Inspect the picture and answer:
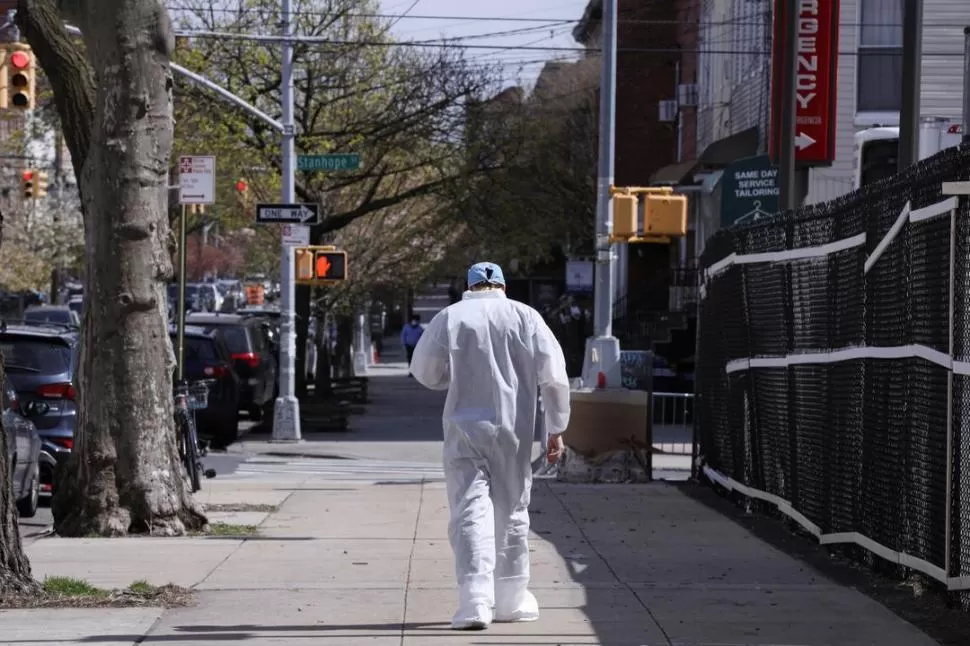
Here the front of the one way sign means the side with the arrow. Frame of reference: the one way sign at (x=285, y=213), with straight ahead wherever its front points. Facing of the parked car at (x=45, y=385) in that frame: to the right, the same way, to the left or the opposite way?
the opposite way

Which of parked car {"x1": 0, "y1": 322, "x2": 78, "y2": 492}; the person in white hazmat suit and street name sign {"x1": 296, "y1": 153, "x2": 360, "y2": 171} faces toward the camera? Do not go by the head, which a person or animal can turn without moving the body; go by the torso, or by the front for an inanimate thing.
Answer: the street name sign

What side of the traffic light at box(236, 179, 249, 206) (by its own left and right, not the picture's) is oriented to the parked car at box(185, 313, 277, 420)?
front

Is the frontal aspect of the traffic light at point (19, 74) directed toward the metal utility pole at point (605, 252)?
no

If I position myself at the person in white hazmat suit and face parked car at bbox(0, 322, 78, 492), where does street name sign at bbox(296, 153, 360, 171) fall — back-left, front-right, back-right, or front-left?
front-right

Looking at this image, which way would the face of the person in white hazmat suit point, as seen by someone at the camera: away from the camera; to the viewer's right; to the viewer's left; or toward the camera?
away from the camera

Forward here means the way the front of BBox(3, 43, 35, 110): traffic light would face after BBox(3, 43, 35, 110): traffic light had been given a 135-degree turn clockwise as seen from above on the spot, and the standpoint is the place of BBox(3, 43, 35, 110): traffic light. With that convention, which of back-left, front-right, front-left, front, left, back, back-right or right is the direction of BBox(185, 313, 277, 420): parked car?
right

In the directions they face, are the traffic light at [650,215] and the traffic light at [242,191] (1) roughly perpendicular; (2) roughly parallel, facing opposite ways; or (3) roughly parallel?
roughly parallel, facing opposite ways

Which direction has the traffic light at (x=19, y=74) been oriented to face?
toward the camera

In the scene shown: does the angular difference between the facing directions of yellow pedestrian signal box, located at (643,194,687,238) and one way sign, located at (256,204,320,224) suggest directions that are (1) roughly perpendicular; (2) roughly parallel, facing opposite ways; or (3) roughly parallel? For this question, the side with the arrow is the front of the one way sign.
roughly parallel, facing opposite ways

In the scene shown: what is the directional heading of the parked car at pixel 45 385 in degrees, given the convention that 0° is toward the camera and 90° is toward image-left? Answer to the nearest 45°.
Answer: approximately 180°

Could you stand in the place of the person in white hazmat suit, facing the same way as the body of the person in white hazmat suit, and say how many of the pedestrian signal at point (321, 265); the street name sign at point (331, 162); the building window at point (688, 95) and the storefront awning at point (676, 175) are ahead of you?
4

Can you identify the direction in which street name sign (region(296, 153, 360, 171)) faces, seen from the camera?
facing the viewer

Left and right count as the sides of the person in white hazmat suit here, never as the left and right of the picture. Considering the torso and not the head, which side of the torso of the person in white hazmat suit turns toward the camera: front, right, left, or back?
back

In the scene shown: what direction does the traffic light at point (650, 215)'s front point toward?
away from the camera

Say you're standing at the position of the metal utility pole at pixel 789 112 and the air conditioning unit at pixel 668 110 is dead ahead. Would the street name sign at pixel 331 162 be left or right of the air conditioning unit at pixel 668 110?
left

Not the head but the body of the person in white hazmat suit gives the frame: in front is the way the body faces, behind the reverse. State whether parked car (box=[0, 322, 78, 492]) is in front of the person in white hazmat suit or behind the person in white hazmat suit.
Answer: in front

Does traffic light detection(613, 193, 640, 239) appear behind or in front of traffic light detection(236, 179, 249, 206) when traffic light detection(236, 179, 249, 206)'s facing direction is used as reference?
in front

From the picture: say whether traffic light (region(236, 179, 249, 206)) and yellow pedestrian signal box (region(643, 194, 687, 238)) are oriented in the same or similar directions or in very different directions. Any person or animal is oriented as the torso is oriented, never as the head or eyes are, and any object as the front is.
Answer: very different directions

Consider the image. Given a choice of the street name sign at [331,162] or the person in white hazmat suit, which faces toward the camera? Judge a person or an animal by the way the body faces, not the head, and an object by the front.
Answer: the street name sign
